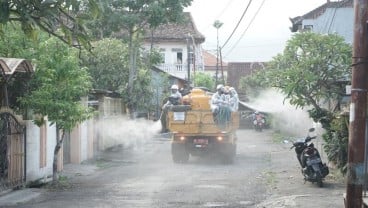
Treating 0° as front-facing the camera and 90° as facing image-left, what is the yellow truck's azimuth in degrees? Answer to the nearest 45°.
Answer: approximately 180°

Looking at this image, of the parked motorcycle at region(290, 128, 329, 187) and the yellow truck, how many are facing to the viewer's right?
0

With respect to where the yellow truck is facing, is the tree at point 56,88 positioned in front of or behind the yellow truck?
behind

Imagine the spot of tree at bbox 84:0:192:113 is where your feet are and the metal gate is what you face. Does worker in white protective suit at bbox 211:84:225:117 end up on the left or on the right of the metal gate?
left

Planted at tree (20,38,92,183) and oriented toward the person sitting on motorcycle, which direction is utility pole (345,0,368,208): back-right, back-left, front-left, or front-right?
back-right

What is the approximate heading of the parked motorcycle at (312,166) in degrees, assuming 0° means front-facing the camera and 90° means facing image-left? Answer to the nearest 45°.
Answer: approximately 135°

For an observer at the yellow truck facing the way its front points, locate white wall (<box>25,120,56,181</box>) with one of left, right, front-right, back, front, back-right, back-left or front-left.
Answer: back-left
